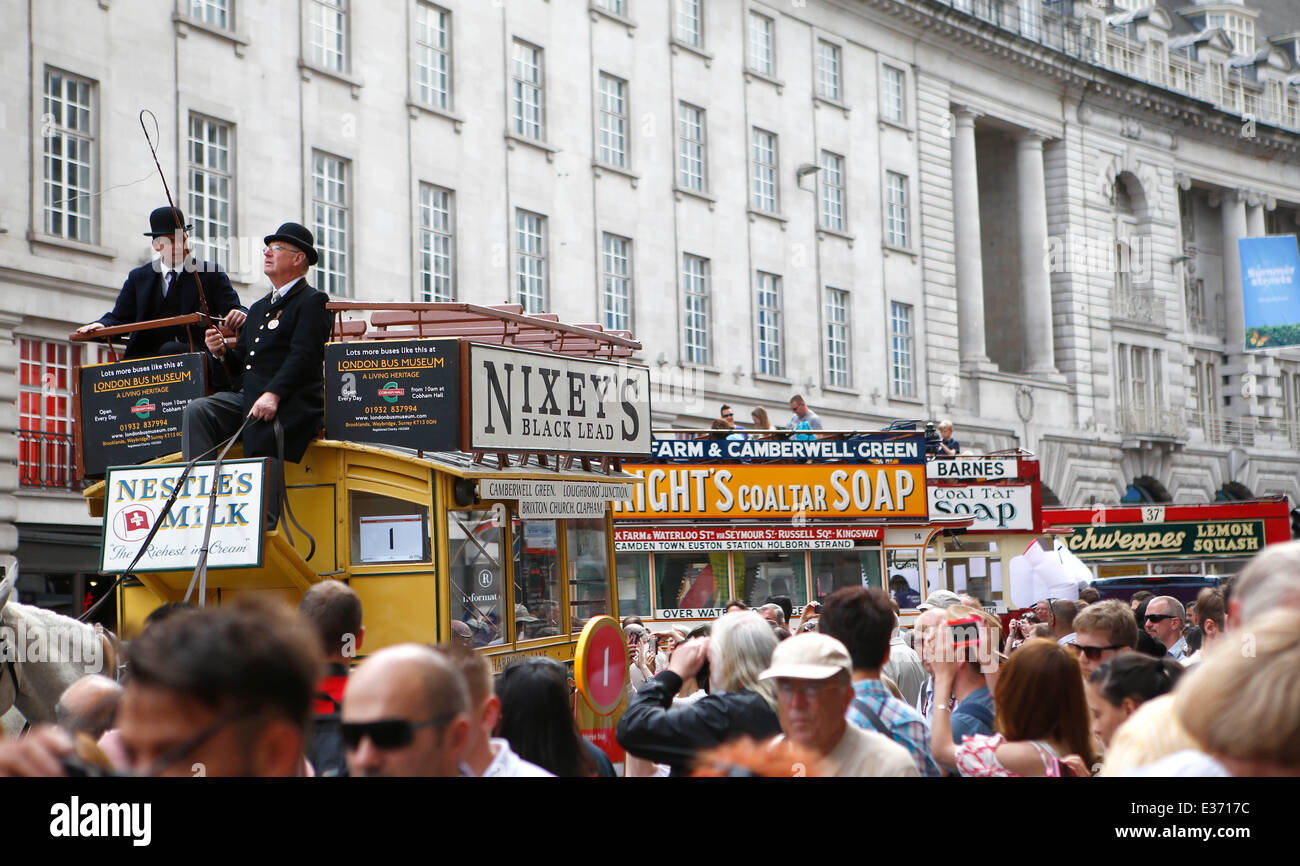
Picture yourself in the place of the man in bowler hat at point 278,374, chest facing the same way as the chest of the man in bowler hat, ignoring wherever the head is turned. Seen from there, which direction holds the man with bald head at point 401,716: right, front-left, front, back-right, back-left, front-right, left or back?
front-left

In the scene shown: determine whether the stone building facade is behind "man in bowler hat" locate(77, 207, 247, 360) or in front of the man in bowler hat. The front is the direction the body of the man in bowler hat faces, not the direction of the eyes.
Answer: behind

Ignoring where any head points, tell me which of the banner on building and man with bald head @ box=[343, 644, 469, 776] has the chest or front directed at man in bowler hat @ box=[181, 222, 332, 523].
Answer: the banner on building

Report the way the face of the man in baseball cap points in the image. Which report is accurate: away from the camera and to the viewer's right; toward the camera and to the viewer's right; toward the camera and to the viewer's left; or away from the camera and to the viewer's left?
toward the camera and to the viewer's left

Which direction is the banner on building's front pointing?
toward the camera

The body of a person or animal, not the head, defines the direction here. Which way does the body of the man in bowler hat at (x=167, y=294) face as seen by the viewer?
toward the camera

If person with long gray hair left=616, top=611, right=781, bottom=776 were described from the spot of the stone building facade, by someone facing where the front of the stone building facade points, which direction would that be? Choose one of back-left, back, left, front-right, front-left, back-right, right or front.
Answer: front-right

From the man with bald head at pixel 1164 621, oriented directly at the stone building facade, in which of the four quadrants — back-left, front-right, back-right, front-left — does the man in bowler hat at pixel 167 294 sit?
front-left

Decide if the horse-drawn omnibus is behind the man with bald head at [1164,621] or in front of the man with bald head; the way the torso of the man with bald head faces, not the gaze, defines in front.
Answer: in front

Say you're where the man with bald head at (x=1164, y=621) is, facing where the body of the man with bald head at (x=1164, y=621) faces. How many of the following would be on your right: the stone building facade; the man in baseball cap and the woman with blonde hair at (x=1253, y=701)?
1

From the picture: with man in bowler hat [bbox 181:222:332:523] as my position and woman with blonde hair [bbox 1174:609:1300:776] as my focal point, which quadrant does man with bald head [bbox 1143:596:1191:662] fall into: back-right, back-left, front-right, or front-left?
front-left

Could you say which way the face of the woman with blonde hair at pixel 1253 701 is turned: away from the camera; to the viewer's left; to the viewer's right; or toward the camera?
away from the camera

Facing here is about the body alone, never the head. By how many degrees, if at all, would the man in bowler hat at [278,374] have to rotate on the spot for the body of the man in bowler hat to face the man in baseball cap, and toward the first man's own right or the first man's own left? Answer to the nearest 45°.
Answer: approximately 45° to the first man's own left

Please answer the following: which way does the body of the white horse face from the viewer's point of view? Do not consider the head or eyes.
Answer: to the viewer's left

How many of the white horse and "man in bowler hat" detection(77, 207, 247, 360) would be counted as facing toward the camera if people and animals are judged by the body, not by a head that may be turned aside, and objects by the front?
1

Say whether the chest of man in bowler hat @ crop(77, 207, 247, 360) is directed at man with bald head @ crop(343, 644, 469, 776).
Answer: yes

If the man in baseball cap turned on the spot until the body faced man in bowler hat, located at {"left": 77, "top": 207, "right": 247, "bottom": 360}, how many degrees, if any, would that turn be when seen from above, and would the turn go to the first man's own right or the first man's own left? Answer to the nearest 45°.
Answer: approximately 90° to the first man's own right
